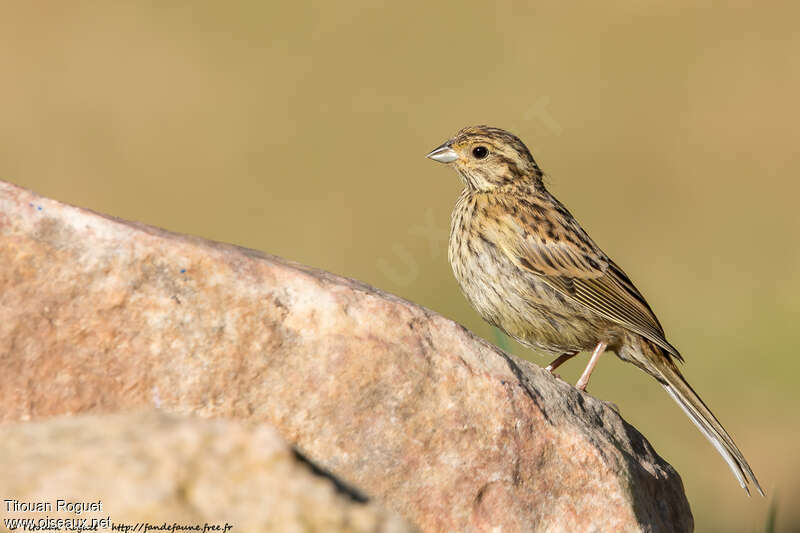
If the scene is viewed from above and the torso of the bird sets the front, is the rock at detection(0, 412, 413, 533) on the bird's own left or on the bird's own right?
on the bird's own left

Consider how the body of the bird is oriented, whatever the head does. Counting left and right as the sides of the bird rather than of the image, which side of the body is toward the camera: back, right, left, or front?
left
